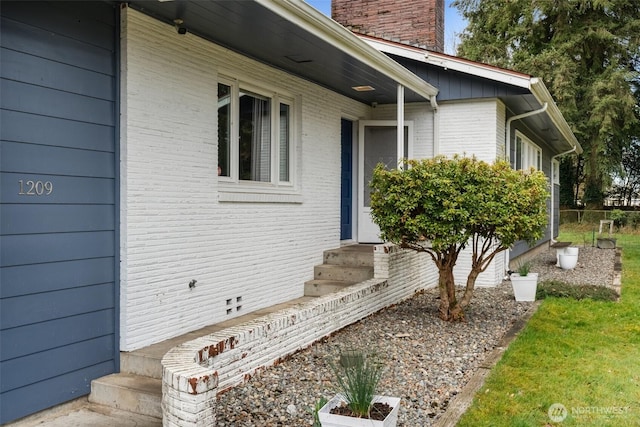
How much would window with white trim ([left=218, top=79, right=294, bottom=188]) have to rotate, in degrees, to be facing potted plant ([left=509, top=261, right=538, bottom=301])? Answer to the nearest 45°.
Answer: approximately 45° to its left

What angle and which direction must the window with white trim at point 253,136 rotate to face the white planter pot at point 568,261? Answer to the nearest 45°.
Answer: approximately 90° to its left

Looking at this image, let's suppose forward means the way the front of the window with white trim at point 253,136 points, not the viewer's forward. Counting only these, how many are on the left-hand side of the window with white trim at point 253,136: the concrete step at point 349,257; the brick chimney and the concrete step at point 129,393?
2

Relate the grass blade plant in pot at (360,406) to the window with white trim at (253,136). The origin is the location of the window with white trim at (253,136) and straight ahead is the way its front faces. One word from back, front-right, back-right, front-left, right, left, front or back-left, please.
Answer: front-right

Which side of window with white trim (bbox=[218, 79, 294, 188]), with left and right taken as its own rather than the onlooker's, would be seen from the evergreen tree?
left

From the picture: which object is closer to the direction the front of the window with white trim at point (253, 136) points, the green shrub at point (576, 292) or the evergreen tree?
the green shrub

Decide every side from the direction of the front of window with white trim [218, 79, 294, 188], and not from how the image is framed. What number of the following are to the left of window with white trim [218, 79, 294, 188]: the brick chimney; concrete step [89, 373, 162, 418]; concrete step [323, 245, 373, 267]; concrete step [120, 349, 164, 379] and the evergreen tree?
3

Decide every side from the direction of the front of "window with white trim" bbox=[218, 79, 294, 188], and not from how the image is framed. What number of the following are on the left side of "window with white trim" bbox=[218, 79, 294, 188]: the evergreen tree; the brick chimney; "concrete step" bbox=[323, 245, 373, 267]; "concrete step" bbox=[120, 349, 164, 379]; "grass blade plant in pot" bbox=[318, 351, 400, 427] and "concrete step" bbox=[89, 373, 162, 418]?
3

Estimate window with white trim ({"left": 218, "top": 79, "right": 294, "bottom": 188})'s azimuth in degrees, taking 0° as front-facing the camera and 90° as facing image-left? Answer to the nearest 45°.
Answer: approximately 315°

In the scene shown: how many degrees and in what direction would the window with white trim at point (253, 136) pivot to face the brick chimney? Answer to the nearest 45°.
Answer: approximately 90° to its left

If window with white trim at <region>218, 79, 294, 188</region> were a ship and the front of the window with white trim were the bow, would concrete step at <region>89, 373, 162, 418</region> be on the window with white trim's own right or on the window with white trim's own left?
on the window with white trim's own right

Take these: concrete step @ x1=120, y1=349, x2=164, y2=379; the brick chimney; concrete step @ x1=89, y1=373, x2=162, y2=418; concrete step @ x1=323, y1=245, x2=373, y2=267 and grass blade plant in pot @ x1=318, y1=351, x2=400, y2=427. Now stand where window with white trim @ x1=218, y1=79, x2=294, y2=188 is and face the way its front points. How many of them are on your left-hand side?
2

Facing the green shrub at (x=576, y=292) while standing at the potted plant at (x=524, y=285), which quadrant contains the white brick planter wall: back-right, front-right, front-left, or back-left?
back-right

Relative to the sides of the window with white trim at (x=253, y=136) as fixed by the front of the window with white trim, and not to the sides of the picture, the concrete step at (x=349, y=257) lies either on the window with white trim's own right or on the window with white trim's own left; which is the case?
on the window with white trim's own left
